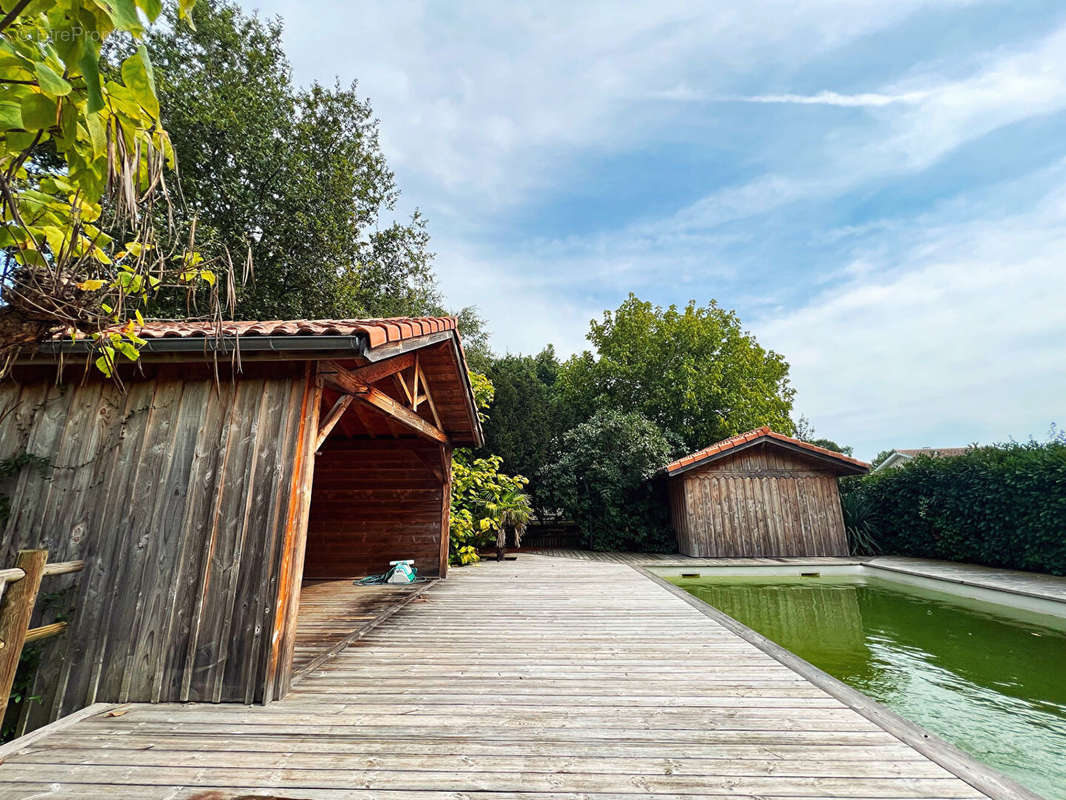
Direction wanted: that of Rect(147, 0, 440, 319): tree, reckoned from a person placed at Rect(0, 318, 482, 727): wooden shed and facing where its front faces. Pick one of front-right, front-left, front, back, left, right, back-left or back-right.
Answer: back-left

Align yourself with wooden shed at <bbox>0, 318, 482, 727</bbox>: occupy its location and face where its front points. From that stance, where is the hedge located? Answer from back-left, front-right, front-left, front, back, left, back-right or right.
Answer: front-left

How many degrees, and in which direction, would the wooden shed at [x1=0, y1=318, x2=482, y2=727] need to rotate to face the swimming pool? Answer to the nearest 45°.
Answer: approximately 45° to its left

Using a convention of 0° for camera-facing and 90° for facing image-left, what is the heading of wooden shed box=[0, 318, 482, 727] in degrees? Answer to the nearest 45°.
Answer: approximately 315°

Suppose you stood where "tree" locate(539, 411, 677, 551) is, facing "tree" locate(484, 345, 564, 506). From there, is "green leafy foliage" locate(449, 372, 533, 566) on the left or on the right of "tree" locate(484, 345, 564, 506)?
left

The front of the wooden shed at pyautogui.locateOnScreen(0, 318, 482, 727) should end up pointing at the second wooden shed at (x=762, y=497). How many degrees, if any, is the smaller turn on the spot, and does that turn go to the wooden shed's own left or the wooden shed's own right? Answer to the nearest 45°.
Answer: approximately 45° to the wooden shed's own left

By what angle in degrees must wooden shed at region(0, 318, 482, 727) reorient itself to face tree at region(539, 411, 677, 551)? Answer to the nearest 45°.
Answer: approximately 90° to its left

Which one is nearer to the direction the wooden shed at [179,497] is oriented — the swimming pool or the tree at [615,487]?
the swimming pool

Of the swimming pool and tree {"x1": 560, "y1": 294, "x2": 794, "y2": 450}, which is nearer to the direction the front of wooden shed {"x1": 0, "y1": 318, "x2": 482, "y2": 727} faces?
the swimming pool

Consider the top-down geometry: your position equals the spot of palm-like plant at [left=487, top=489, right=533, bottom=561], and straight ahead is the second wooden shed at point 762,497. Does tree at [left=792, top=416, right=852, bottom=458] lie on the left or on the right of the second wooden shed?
left

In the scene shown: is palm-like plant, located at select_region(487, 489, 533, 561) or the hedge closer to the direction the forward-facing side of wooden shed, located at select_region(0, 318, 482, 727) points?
the hedge
